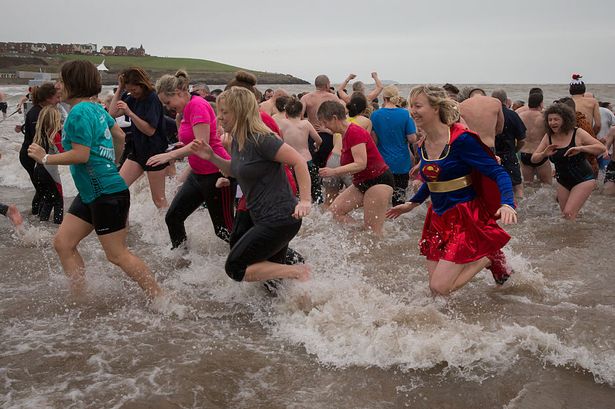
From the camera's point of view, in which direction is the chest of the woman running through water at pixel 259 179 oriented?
to the viewer's left

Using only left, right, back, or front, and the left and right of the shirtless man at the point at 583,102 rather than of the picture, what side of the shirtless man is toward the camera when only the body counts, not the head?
back

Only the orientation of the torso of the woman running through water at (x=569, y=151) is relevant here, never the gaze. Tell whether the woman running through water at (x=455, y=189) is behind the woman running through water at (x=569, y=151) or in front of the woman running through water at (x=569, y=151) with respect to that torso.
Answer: in front

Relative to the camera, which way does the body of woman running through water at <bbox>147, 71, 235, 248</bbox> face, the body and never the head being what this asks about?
to the viewer's left

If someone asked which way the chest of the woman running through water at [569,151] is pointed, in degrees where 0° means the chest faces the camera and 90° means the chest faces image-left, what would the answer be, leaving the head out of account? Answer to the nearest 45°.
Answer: approximately 45°

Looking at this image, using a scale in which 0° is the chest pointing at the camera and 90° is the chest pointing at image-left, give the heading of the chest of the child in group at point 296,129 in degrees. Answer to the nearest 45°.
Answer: approximately 180°

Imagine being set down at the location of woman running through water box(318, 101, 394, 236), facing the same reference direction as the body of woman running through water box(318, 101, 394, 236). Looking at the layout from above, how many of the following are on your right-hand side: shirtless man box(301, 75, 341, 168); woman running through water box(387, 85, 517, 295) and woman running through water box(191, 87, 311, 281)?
1

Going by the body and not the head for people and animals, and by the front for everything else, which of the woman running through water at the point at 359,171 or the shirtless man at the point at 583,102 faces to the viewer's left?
the woman running through water

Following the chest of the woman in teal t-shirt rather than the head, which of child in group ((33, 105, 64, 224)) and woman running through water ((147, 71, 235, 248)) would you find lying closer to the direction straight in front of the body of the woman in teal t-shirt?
the child in group

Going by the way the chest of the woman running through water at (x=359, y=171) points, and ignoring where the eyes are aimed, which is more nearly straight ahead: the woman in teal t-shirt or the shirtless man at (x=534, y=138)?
the woman in teal t-shirt

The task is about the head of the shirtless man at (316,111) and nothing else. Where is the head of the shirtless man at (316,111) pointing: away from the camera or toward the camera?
away from the camera

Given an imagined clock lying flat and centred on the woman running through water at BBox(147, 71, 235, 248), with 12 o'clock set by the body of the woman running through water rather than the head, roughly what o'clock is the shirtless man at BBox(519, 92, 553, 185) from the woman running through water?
The shirtless man is roughly at 5 o'clock from the woman running through water.

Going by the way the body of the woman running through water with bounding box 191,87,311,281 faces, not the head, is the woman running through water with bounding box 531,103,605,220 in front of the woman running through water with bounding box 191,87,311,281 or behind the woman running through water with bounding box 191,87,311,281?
behind
